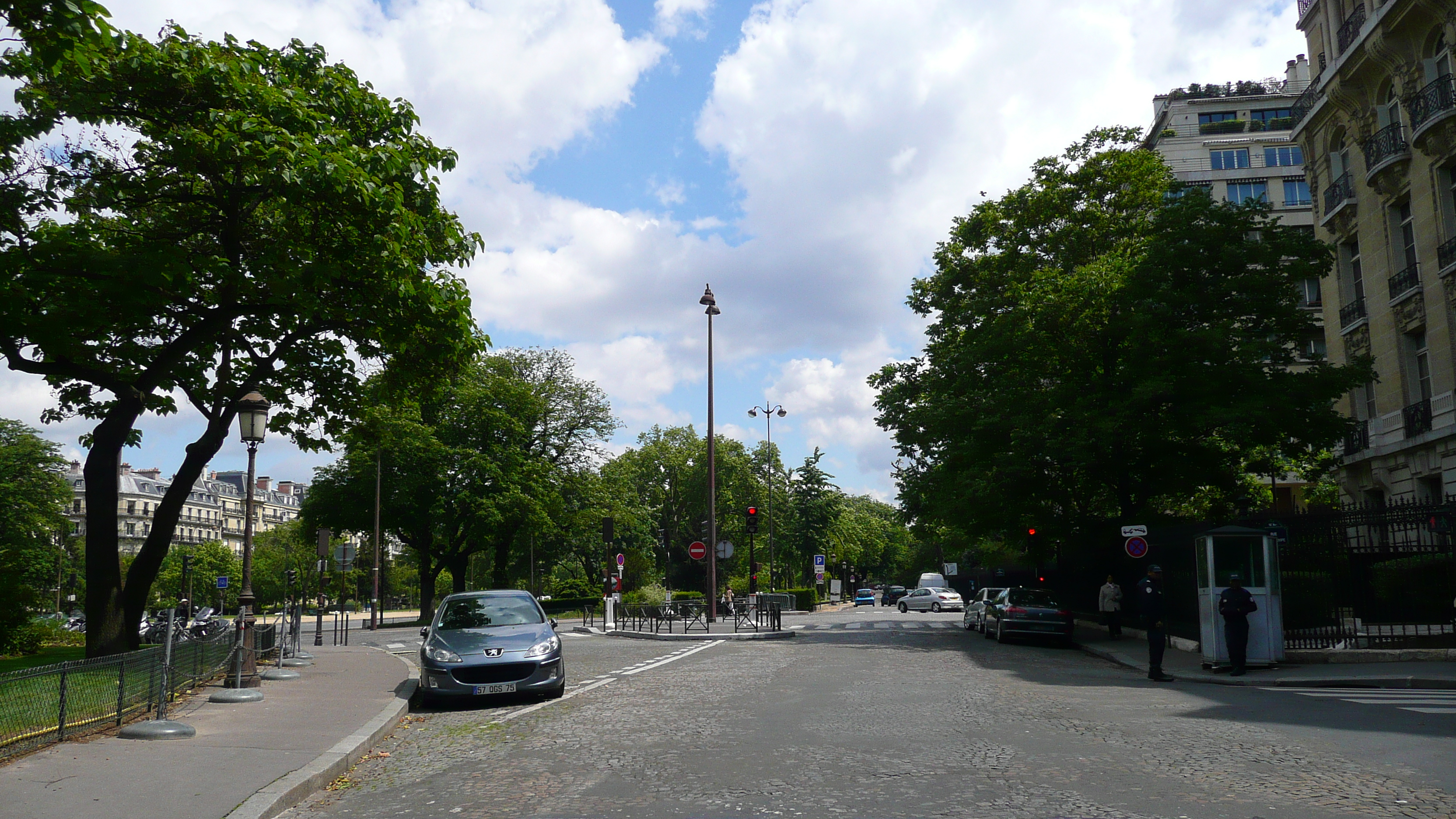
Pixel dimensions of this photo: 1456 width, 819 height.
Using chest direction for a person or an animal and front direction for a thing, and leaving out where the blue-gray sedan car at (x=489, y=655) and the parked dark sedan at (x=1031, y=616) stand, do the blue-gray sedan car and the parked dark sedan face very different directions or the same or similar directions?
very different directions

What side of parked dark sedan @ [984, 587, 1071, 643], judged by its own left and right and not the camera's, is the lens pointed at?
back

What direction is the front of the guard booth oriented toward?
toward the camera

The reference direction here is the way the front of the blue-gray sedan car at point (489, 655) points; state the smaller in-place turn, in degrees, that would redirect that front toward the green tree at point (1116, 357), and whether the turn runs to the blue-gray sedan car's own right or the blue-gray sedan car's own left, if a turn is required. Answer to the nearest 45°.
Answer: approximately 135° to the blue-gray sedan car's own left

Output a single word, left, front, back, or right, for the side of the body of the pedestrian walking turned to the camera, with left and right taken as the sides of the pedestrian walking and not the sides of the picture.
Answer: front

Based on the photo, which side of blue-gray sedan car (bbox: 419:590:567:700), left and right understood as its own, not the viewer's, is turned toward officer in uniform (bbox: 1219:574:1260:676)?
left

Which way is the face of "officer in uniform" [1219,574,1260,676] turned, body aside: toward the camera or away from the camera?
toward the camera

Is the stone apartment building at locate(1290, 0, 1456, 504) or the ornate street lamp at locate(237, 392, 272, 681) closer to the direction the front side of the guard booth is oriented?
the ornate street lamp

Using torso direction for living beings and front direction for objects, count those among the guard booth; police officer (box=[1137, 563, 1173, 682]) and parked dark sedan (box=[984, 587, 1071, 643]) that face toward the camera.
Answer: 1

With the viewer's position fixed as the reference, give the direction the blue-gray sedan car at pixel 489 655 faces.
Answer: facing the viewer

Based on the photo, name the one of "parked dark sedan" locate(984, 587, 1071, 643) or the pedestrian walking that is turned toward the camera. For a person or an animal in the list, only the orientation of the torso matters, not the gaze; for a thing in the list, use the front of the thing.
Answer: the pedestrian walking

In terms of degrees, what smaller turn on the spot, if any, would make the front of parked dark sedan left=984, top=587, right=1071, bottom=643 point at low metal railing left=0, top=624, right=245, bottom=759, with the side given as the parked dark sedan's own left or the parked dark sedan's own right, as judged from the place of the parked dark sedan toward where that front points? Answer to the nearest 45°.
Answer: approximately 180°
